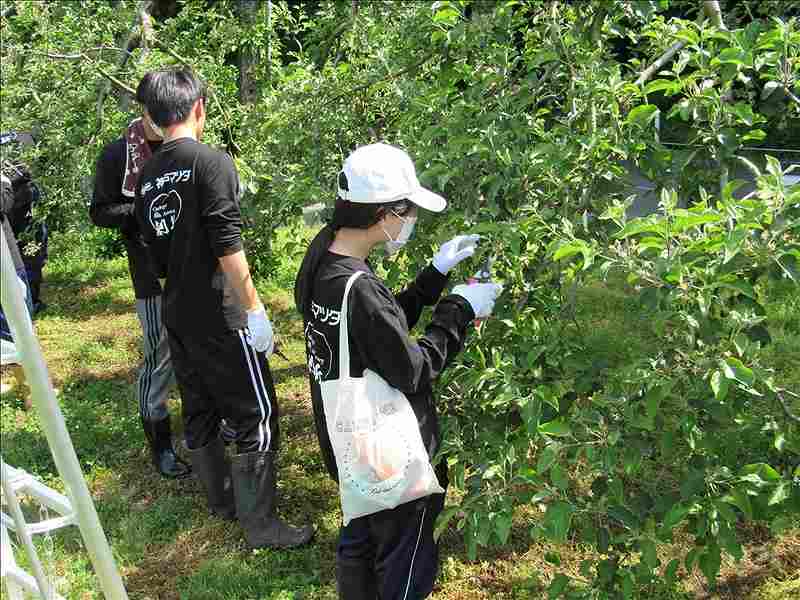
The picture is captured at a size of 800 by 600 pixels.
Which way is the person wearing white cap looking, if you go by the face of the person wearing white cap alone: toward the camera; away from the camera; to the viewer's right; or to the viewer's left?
to the viewer's right

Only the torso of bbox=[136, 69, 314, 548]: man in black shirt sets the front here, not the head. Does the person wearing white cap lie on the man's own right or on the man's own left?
on the man's own right

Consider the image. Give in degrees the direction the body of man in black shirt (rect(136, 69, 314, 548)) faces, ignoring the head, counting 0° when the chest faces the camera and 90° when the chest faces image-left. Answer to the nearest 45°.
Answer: approximately 225°

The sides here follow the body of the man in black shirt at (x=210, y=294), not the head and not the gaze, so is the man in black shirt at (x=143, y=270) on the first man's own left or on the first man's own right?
on the first man's own left
